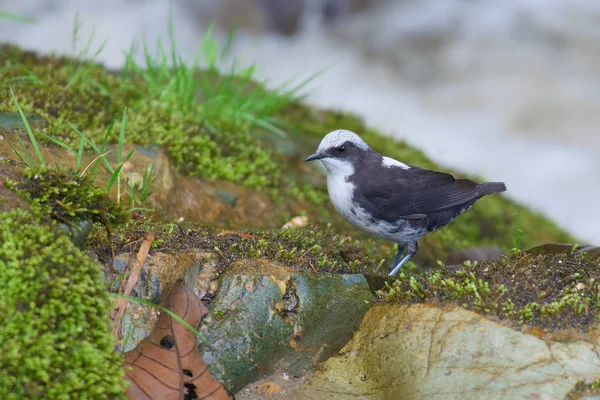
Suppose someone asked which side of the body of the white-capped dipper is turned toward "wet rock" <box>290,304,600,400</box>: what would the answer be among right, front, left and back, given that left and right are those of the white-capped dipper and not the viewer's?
left

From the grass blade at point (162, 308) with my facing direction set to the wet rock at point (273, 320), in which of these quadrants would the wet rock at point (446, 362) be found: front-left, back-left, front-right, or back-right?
front-right

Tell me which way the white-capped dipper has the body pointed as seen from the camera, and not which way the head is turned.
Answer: to the viewer's left

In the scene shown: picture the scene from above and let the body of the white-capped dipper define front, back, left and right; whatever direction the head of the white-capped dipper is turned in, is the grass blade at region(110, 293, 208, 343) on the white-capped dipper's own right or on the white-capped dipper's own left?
on the white-capped dipper's own left

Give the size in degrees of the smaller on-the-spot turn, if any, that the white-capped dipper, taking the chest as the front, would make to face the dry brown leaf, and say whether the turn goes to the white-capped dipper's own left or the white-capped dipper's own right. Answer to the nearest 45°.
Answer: approximately 90° to the white-capped dipper's own left

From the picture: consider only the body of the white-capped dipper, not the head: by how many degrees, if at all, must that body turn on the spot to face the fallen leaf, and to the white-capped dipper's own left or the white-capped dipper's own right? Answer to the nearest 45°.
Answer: approximately 90° to the white-capped dipper's own left

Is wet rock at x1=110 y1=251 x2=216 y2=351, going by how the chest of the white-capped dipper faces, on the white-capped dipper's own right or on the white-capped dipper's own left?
on the white-capped dipper's own left
